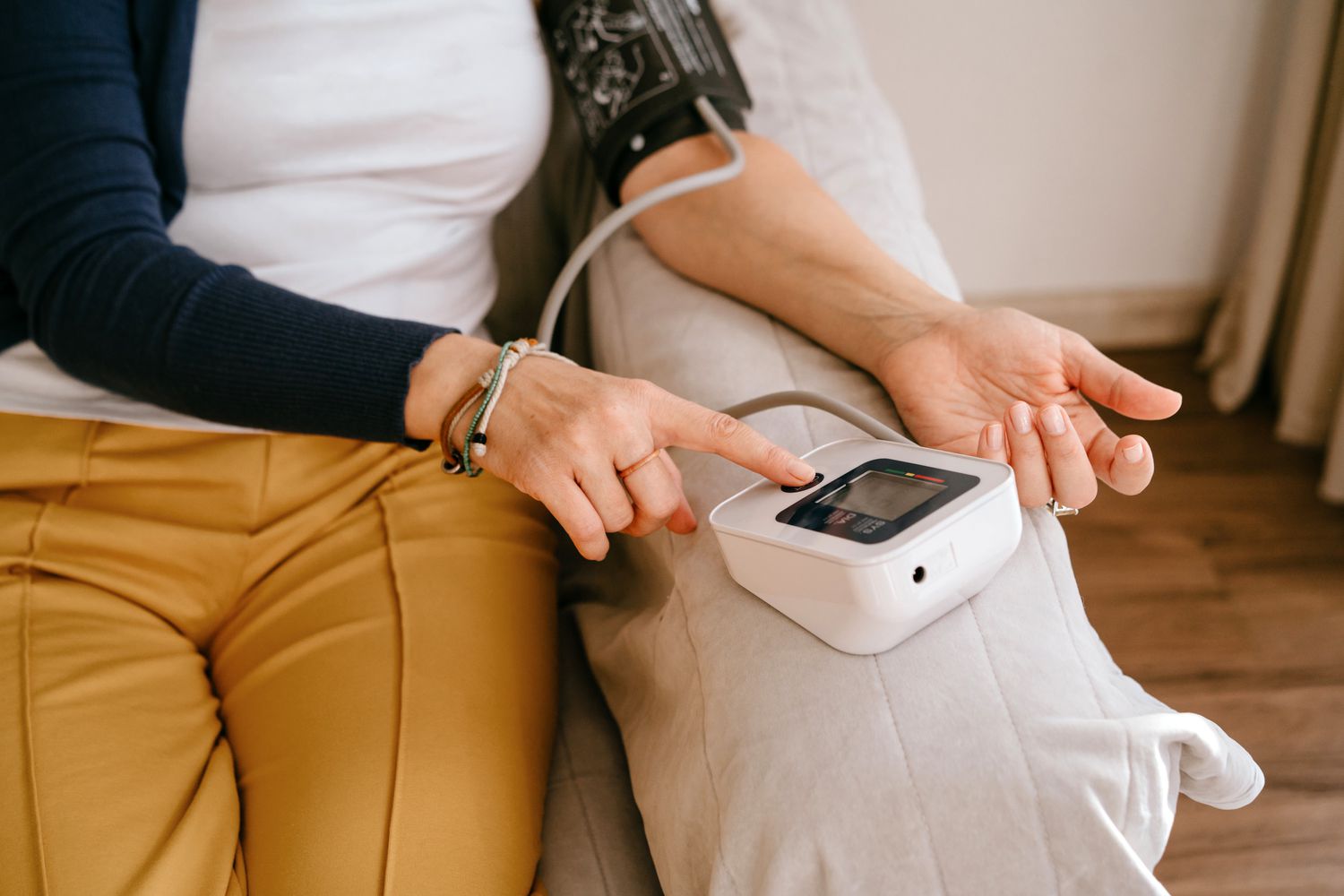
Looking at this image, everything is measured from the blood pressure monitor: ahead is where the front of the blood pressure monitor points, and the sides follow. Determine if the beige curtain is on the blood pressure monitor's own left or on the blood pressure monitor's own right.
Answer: on the blood pressure monitor's own right
